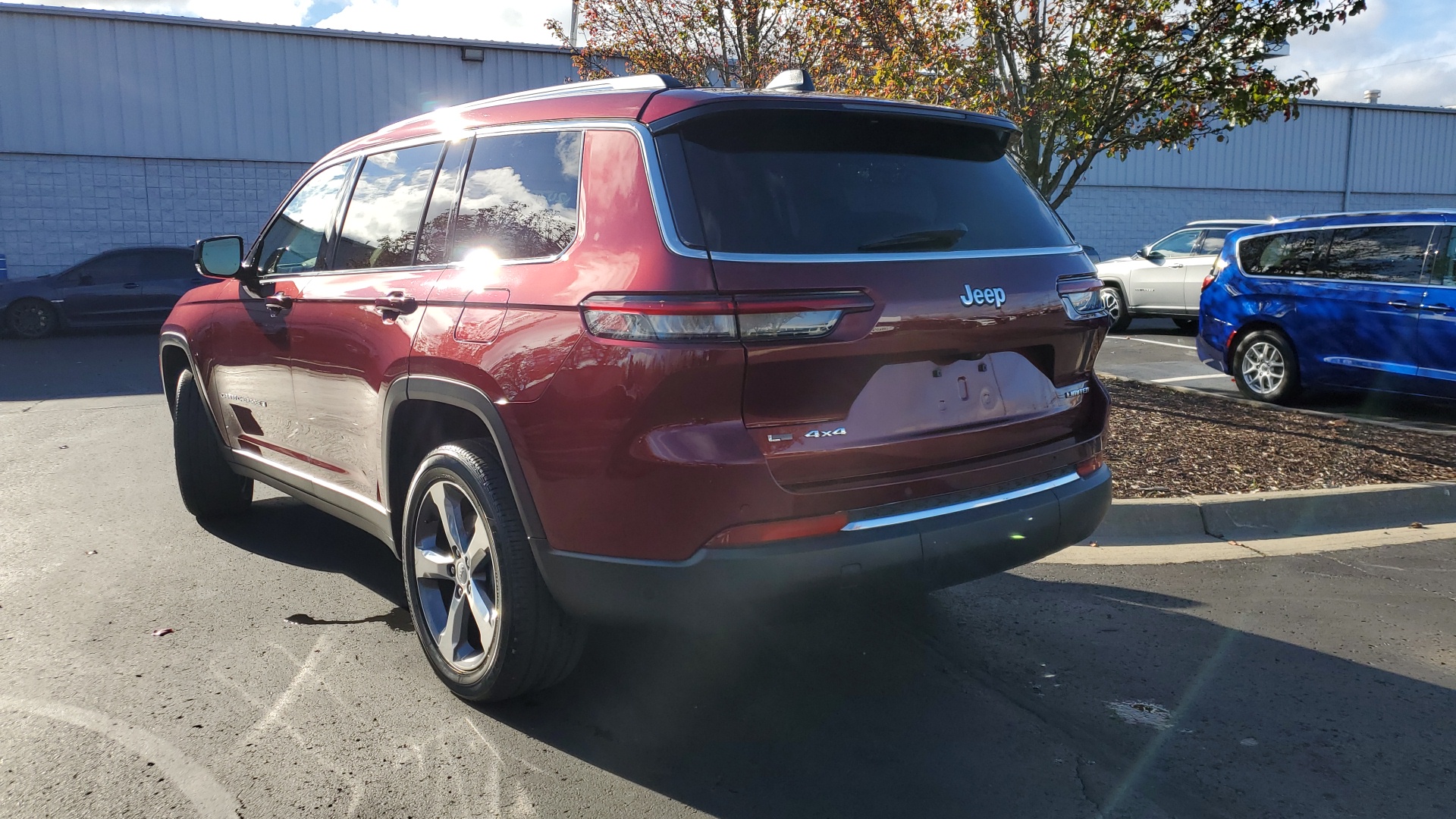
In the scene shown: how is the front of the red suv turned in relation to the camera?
facing away from the viewer and to the left of the viewer

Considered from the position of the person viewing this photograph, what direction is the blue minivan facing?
facing to the right of the viewer

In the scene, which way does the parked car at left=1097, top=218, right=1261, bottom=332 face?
to the viewer's left

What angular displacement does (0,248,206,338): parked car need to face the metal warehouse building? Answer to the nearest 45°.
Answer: approximately 90° to its right

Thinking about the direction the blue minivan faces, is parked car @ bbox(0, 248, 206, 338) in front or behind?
behind

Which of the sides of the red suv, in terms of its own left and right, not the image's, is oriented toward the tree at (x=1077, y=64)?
right

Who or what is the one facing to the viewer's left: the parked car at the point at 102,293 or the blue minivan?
the parked car

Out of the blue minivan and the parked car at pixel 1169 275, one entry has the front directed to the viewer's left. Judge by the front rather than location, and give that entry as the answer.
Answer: the parked car

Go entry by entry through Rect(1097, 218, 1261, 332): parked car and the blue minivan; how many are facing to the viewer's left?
1

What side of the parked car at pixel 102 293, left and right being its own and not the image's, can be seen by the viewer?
left

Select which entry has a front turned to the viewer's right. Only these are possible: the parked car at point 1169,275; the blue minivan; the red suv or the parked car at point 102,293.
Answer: the blue minivan
